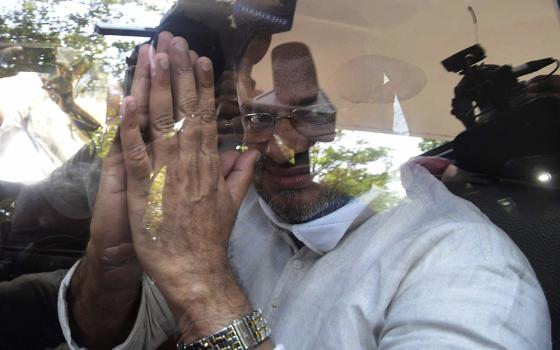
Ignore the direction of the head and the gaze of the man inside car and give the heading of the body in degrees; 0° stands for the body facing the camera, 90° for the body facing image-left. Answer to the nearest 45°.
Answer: approximately 45°
